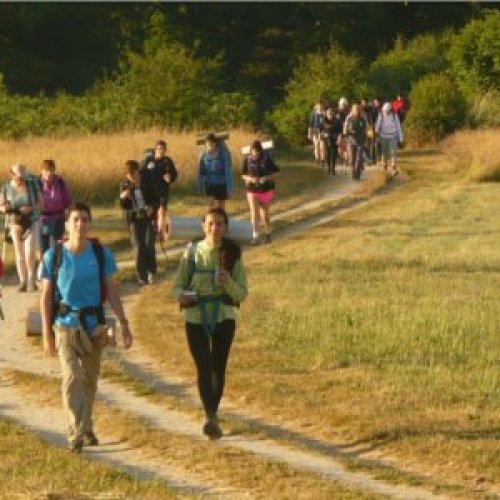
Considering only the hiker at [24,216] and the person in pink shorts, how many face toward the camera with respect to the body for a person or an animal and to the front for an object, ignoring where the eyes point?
2

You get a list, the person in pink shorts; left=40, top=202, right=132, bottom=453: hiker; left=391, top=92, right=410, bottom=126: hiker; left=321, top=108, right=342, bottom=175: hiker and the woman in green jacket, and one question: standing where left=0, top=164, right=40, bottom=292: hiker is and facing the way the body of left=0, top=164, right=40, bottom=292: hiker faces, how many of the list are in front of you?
2

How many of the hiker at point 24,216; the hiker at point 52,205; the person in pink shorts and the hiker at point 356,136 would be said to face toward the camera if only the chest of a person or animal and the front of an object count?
4

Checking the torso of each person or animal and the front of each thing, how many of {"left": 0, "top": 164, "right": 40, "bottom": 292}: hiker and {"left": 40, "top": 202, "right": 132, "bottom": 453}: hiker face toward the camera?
2

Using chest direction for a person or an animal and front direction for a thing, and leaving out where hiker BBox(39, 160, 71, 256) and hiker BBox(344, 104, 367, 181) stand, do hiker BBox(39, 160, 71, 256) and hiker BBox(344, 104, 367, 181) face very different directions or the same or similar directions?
same or similar directions

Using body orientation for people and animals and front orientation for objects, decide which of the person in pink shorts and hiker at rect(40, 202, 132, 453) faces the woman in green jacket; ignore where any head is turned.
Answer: the person in pink shorts

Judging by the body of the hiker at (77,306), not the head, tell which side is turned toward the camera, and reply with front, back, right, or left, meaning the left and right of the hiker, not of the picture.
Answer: front

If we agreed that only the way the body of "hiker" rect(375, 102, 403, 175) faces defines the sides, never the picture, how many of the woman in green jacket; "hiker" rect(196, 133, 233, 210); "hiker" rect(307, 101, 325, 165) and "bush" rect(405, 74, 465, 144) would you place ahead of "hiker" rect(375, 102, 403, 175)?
2

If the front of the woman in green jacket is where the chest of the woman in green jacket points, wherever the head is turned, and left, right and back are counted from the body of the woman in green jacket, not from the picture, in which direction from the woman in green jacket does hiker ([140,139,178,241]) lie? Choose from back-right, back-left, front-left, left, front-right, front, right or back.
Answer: back

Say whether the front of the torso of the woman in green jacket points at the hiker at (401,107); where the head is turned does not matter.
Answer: no

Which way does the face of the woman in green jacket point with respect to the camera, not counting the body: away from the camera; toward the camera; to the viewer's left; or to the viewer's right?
toward the camera

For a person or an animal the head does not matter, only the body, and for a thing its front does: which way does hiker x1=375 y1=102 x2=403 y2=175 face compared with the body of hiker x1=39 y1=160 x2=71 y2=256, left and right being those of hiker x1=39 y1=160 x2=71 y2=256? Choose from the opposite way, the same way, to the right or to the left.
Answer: the same way

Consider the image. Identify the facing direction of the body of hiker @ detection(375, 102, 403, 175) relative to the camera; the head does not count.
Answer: toward the camera

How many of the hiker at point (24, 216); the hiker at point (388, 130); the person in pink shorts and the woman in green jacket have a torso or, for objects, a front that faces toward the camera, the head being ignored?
4

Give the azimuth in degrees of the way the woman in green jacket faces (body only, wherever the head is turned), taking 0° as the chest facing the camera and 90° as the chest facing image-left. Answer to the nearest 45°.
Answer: approximately 0°

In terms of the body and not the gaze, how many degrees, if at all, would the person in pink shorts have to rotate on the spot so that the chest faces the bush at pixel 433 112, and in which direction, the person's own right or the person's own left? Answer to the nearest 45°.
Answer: approximately 180°

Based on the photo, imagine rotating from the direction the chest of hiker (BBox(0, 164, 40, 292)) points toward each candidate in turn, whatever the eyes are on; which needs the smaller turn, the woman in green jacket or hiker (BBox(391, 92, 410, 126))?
the woman in green jacket

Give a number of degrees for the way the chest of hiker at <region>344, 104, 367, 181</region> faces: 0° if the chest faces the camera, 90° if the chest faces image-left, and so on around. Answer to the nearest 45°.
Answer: approximately 0°

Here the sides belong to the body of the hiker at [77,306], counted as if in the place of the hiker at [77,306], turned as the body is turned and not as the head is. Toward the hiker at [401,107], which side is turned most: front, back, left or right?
back

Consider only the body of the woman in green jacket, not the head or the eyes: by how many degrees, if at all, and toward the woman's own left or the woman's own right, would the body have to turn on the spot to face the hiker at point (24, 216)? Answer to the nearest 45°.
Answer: approximately 180°

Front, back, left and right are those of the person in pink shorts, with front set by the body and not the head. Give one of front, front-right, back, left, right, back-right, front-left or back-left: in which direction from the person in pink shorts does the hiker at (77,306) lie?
front

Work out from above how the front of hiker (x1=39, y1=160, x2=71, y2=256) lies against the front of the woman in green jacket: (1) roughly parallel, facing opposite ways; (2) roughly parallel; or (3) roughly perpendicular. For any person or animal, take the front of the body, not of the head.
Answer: roughly parallel
